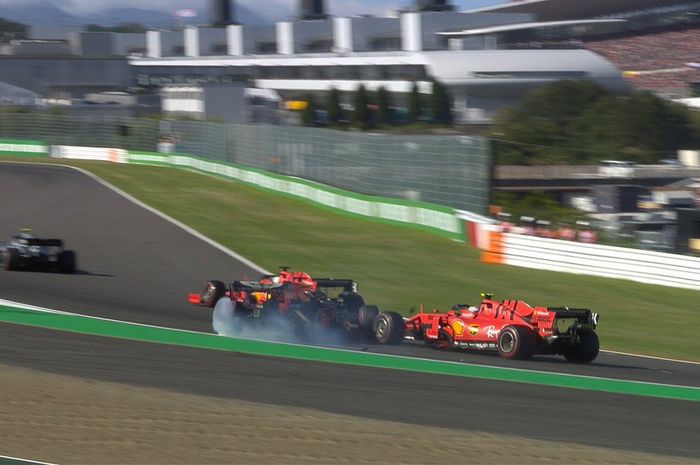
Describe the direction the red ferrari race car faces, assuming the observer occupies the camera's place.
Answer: facing away from the viewer and to the left of the viewer

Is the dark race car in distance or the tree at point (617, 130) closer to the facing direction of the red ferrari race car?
the dark race car in distance

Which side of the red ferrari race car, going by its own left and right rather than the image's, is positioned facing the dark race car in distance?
front

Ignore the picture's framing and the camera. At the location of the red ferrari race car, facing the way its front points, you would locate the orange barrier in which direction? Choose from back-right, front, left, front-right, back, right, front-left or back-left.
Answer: front-right

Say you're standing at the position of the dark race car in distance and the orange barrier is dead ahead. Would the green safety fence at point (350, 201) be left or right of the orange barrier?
left

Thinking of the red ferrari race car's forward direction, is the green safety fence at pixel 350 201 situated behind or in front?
in front

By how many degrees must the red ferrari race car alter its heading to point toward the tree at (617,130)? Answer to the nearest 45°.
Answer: approximately 45° to its right
